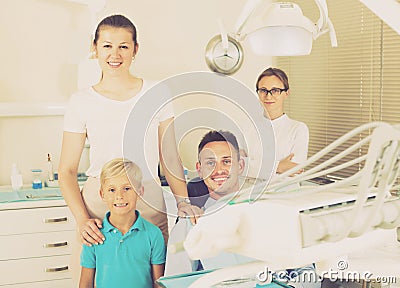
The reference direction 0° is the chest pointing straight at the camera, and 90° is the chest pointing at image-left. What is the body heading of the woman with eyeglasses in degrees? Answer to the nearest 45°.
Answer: approximately 45°

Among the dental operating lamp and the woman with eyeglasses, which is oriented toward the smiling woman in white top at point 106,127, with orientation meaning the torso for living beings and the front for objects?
the woman with eyeglasses

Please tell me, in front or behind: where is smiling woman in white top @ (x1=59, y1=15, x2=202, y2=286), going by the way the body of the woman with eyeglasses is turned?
in front

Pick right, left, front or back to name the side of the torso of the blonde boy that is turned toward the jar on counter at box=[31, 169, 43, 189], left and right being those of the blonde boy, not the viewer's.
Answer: back

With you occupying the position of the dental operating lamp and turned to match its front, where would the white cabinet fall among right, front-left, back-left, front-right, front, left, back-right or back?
back-right

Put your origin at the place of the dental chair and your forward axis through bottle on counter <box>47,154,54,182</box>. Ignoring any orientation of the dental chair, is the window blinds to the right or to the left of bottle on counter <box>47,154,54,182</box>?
right

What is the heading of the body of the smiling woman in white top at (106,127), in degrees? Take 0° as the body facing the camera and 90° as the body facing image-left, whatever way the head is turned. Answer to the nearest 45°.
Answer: approximately 0°

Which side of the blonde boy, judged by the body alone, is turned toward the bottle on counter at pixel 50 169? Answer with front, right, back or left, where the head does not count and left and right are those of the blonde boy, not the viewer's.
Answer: back

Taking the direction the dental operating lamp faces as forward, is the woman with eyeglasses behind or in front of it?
behind
